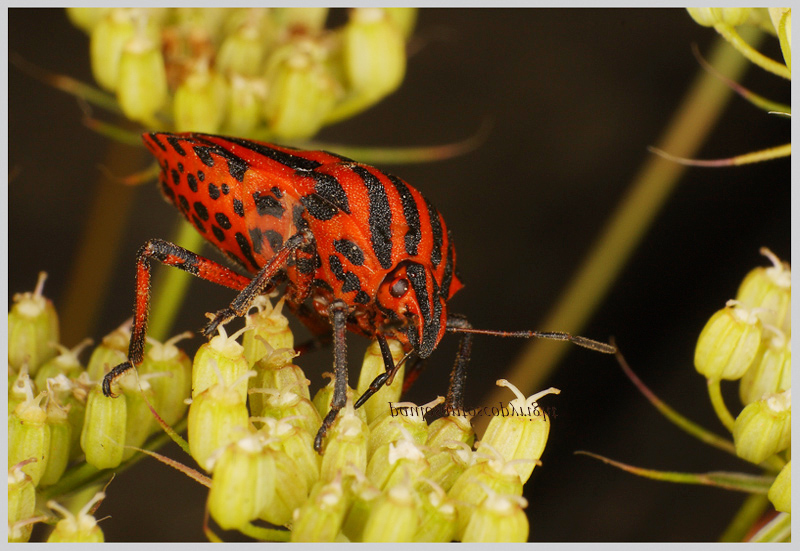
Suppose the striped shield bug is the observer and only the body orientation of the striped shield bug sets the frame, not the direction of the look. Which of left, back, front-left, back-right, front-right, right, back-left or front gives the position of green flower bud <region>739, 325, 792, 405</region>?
front-left

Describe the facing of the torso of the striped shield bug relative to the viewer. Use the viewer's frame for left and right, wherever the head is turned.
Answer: facing the viewer and to the right of the viewer

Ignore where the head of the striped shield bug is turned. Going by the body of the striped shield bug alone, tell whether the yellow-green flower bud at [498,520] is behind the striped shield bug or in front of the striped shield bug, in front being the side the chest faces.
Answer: in front

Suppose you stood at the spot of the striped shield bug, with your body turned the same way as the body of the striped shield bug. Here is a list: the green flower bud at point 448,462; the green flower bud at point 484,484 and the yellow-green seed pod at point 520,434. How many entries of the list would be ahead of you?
3

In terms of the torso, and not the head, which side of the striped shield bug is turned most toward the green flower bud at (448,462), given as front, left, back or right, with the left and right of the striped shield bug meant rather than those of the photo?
front

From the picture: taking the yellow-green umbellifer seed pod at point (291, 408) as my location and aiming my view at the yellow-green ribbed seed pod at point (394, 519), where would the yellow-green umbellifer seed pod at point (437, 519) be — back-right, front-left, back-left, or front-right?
front-left

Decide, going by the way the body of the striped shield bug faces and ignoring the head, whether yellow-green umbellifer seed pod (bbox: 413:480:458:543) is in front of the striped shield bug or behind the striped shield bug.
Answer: in front
